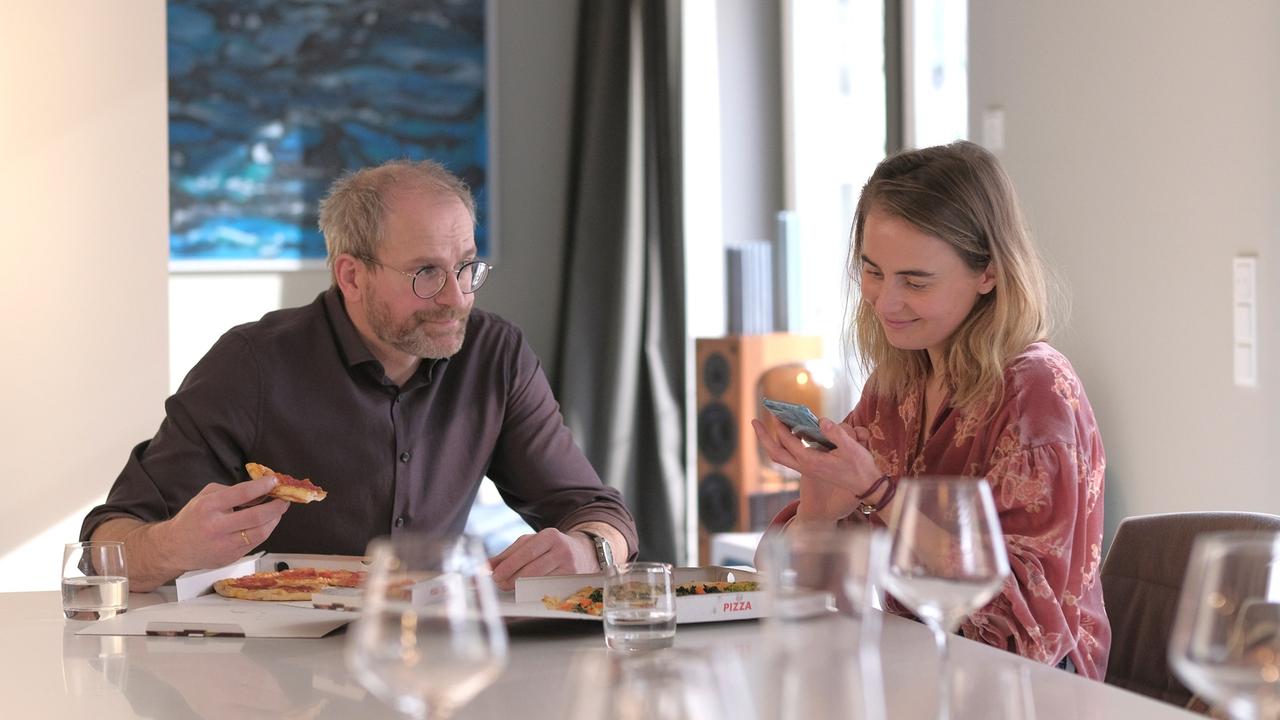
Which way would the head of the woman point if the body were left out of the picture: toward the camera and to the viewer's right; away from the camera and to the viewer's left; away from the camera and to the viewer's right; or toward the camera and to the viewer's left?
toward the camera and to the viewer's left

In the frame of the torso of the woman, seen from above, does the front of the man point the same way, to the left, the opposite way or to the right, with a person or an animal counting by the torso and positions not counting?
to the left

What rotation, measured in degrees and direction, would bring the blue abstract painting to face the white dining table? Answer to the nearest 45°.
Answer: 0° — it already faces it

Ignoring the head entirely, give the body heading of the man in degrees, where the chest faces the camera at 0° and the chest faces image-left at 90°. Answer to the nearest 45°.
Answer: approximately 315°

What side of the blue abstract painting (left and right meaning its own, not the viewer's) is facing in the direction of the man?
front

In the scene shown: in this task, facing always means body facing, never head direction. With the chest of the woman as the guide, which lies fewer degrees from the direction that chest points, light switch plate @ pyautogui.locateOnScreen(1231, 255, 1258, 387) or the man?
the man

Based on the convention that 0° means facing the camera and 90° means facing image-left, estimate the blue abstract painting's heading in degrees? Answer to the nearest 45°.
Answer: approximately 0°

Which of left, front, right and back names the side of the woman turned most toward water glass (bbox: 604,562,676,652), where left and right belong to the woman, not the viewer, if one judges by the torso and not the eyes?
front

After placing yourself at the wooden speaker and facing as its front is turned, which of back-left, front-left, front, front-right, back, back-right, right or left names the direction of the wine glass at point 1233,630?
front-left

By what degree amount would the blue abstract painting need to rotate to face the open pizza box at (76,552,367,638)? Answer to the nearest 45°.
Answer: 0° — it already faces it

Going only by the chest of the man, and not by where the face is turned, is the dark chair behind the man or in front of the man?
in front

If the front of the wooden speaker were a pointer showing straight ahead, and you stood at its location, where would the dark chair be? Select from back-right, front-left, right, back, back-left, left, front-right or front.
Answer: front-left

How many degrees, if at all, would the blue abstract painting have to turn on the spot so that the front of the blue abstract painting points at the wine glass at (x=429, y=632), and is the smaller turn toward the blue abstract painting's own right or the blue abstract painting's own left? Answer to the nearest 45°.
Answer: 0° — it already faces it

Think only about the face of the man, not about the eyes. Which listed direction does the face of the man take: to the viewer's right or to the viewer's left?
to the viewer's right
